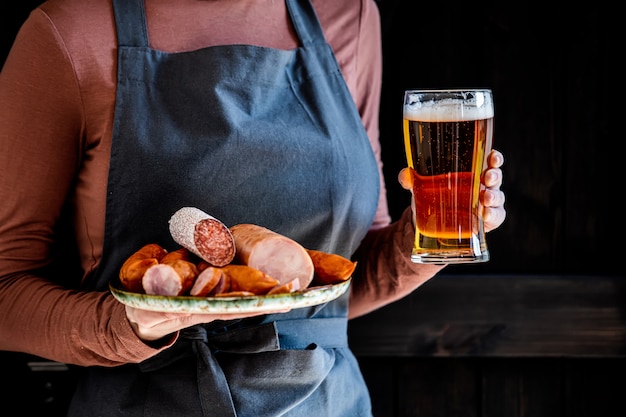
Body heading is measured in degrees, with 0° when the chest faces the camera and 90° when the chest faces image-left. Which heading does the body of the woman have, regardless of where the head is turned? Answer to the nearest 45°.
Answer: approximately 315°

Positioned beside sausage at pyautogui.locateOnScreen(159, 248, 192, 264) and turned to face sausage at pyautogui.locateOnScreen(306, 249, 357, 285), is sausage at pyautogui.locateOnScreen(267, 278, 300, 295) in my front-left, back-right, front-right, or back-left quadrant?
front-right
